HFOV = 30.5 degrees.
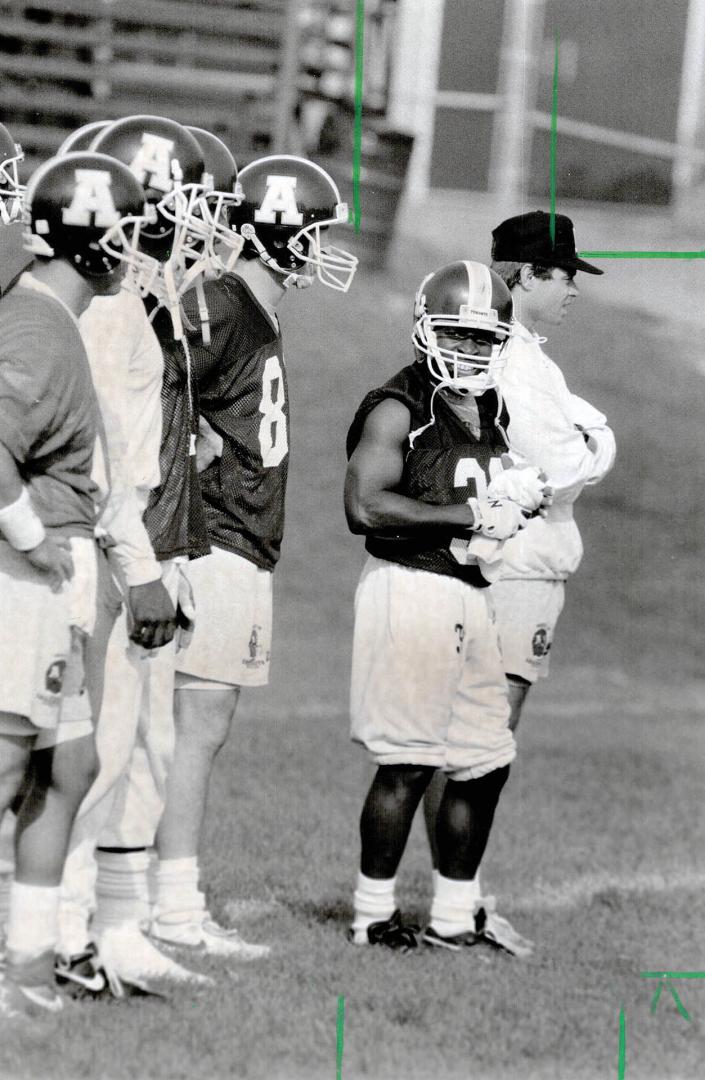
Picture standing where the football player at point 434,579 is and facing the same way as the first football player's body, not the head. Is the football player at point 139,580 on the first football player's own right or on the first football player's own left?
on the first football player's own right

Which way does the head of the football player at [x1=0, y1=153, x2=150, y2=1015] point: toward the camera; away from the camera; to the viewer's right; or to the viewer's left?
to the viewer's right

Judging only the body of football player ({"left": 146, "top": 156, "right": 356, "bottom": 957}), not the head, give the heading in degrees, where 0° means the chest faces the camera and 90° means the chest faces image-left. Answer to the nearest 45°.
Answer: approximately 270°

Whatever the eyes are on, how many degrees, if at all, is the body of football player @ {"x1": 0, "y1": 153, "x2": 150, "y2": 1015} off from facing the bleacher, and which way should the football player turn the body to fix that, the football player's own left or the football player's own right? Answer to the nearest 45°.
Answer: approximately 90° to the football player's own left

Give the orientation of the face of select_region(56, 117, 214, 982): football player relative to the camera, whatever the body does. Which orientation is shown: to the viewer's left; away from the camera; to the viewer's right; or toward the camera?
to the viewer's right

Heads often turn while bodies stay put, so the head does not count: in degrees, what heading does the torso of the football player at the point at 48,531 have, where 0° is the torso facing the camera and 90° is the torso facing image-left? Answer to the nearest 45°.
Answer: approximately 270°

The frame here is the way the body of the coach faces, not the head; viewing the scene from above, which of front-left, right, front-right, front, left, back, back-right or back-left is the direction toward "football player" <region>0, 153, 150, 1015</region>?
back-right

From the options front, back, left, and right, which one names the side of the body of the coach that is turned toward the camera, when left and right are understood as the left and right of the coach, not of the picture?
right

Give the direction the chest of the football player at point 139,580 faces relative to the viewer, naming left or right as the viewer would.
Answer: facing to the right of the viewer

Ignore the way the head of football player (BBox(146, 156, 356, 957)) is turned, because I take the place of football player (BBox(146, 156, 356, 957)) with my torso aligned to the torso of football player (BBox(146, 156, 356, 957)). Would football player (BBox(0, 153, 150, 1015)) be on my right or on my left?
on my right
